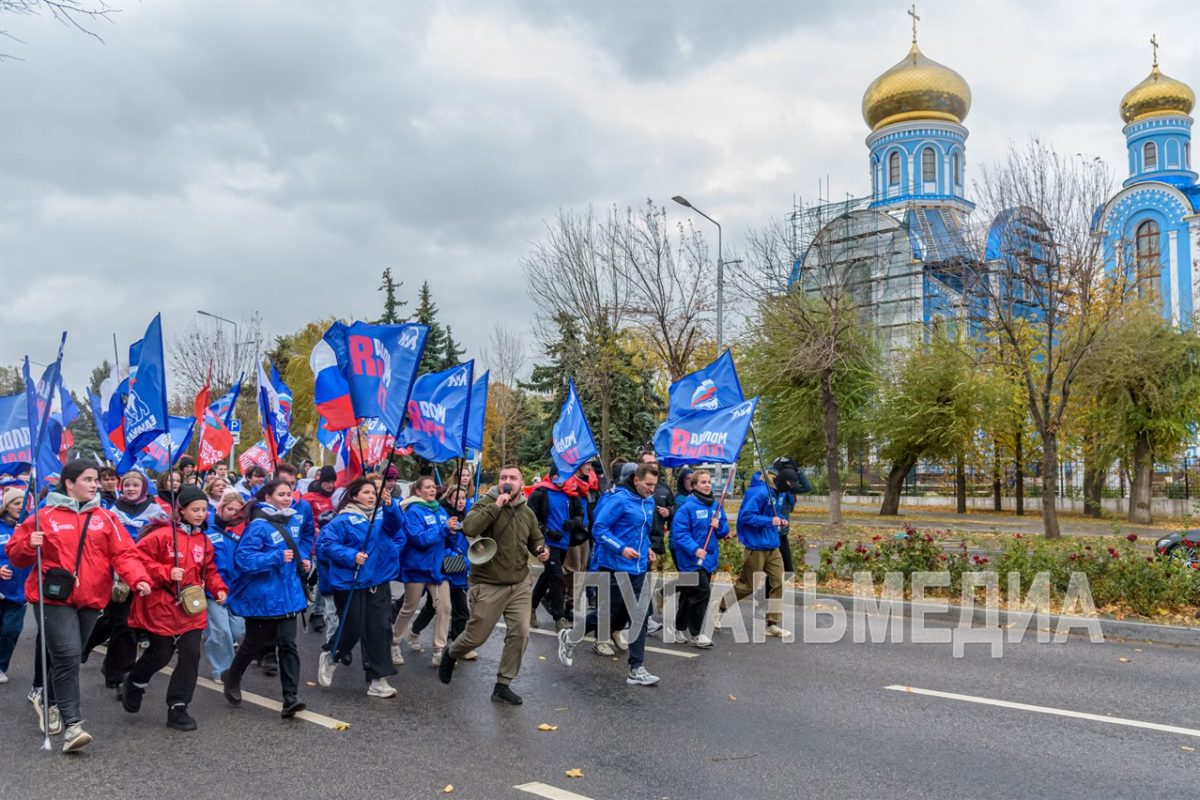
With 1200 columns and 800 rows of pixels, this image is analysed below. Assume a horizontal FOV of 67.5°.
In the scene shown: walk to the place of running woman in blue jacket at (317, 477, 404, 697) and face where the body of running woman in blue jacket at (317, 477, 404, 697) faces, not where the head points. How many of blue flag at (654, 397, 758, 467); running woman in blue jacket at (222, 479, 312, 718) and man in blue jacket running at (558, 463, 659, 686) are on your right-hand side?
1

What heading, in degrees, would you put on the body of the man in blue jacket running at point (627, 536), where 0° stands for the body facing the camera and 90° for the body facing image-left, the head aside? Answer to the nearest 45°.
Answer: approximately 315°

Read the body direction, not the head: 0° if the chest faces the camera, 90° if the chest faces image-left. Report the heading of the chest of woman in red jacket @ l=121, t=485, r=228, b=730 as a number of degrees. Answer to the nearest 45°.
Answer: approximately 315°

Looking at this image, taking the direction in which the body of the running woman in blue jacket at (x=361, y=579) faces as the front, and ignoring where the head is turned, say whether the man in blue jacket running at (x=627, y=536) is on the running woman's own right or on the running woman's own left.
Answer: on the running woman's own left

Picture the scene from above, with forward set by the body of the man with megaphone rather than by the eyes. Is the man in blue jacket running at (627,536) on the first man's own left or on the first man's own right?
on the first man's own left

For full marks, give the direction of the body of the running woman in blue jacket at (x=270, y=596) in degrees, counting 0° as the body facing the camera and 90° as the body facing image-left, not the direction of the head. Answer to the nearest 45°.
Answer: approximately 315°

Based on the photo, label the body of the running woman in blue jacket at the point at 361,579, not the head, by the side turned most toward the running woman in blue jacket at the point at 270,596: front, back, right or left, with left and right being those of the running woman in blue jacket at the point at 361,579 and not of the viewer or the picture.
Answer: right

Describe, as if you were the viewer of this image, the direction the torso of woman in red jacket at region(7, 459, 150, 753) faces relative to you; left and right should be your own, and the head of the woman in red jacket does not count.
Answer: facing the viewer and to the right of the viewer

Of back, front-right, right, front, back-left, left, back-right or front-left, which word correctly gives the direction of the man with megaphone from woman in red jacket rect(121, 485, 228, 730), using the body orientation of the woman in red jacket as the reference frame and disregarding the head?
front-left
